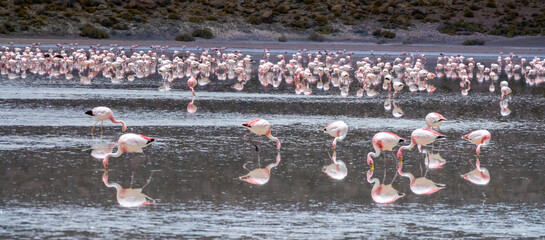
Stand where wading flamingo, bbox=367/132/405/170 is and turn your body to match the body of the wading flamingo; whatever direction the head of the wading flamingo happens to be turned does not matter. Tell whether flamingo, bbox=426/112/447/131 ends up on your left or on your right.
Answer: on your right

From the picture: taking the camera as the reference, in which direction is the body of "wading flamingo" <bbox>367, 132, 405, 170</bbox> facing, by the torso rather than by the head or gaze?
to the viewer's left
